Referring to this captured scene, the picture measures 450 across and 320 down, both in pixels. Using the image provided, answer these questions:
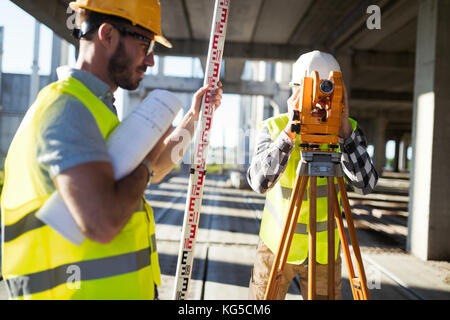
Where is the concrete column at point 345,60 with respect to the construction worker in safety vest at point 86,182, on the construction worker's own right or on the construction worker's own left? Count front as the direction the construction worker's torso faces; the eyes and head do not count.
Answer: on the construction worker's own left

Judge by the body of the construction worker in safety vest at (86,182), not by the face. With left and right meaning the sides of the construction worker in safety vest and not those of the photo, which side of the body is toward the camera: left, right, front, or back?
right

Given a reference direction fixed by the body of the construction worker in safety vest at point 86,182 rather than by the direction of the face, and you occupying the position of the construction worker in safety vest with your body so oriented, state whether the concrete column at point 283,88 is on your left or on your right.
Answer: on your left

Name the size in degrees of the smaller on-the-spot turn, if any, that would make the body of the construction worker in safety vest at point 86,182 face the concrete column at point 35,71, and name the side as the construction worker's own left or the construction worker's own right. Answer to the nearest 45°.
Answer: approximately 90° to the construction worker's own left

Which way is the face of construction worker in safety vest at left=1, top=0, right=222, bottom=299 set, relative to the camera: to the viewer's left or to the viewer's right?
to the viewer's right
